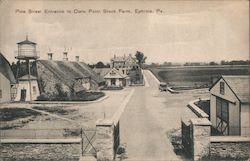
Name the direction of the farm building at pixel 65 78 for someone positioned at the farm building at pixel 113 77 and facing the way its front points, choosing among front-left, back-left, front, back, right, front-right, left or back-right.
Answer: right

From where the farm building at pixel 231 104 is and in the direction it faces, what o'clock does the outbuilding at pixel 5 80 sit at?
The outbuilding is roughly at 1 o'clock from the farm building.

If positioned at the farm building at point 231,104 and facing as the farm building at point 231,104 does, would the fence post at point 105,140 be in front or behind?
in front

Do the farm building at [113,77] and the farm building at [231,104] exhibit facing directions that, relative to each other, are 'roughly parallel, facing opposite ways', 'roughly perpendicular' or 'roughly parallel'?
roughly perpendicular

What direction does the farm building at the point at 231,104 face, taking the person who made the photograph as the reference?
facing the viewer and to the left of the viewer

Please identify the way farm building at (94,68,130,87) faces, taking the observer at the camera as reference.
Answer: facing the viewer

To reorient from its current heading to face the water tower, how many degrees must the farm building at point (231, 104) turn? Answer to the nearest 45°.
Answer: approximately 45° to its right

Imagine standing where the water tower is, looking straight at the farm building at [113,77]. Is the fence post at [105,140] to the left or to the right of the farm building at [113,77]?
right

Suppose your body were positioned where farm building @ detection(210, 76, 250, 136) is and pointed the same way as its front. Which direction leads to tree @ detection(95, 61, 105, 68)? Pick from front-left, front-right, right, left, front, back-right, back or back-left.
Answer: front-right
